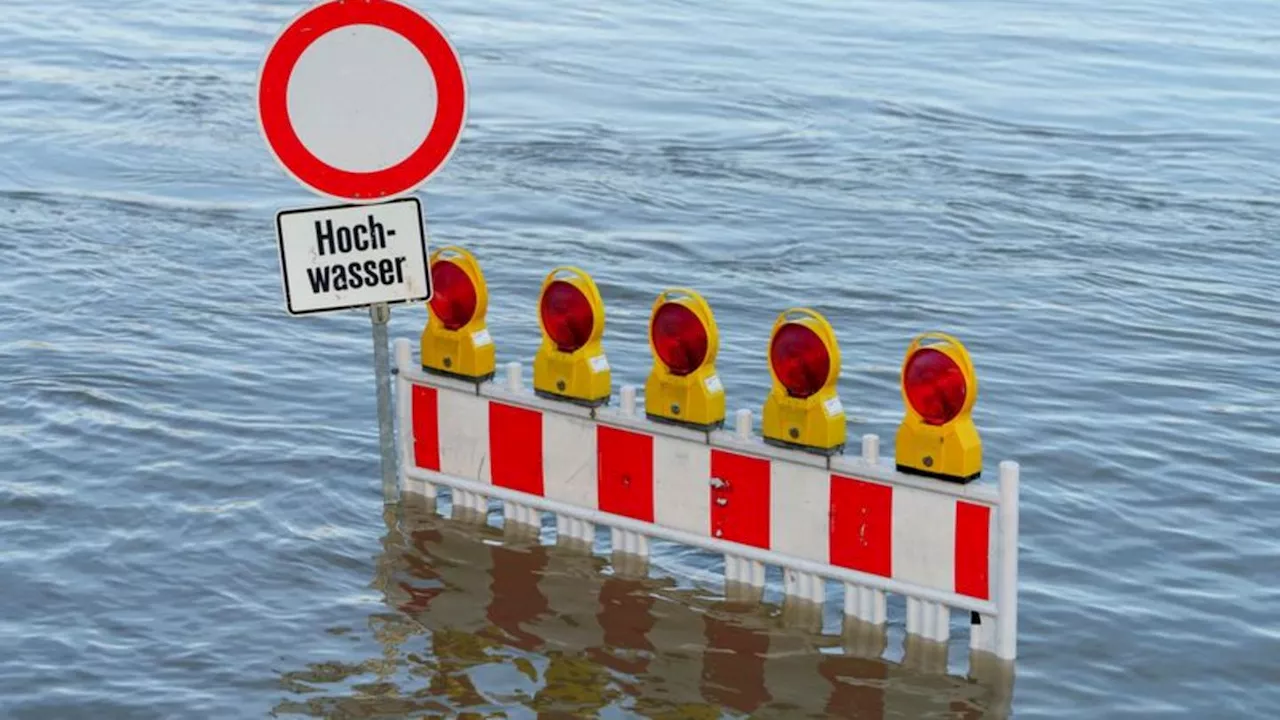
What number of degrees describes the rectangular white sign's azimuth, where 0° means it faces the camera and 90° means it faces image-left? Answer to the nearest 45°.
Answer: approximately 0°

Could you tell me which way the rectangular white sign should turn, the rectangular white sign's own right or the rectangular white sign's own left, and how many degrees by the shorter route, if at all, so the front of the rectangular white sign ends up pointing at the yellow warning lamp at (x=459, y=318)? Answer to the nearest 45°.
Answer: approximately 135° to the rectangular white sign's own left

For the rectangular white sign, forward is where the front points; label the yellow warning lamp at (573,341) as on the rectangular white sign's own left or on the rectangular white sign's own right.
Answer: on the rectangular white sign's own left

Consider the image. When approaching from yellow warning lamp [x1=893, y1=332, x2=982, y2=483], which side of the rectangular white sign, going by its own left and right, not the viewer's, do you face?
left

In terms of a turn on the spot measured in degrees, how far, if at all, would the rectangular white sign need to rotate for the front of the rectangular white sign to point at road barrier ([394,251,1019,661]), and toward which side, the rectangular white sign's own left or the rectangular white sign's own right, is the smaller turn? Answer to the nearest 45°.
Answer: approximately 90° to the rectangular white sign's own left
